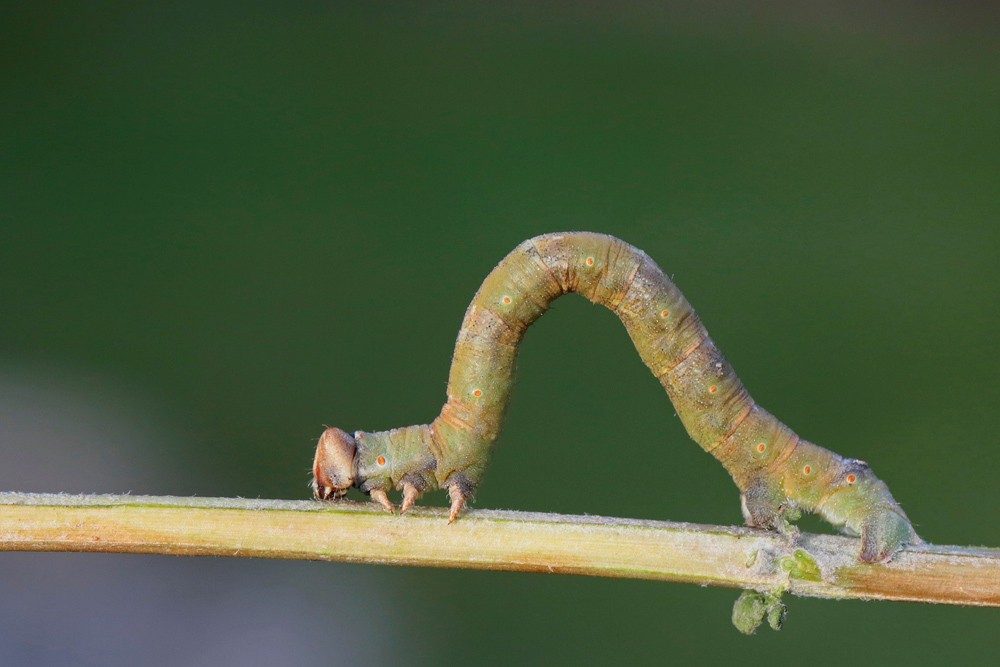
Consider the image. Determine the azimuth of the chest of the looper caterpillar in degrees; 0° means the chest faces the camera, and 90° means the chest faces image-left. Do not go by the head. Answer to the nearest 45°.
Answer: approximately 90°
